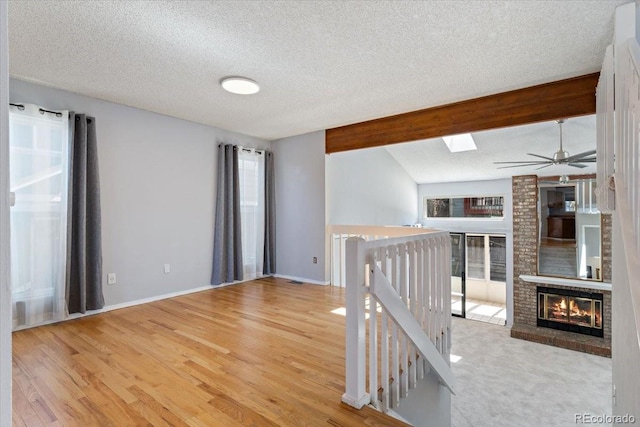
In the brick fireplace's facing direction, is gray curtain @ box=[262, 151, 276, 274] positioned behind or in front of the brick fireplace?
in front

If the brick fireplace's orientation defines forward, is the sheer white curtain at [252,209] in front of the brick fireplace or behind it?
in front

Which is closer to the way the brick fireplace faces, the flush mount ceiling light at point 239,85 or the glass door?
the flush mount ceiling light

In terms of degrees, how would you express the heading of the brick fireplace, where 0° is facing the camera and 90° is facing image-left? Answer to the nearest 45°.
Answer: approximately 45°

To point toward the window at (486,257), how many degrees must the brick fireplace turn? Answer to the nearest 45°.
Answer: approximately 90° to its right

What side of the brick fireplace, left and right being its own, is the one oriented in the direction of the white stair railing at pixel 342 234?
front

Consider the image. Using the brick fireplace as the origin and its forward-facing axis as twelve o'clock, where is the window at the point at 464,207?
The window is roughly at 3 o'clock from the brick fireplace.

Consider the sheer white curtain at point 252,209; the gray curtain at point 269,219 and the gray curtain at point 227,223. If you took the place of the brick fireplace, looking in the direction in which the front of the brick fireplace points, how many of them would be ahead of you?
3
